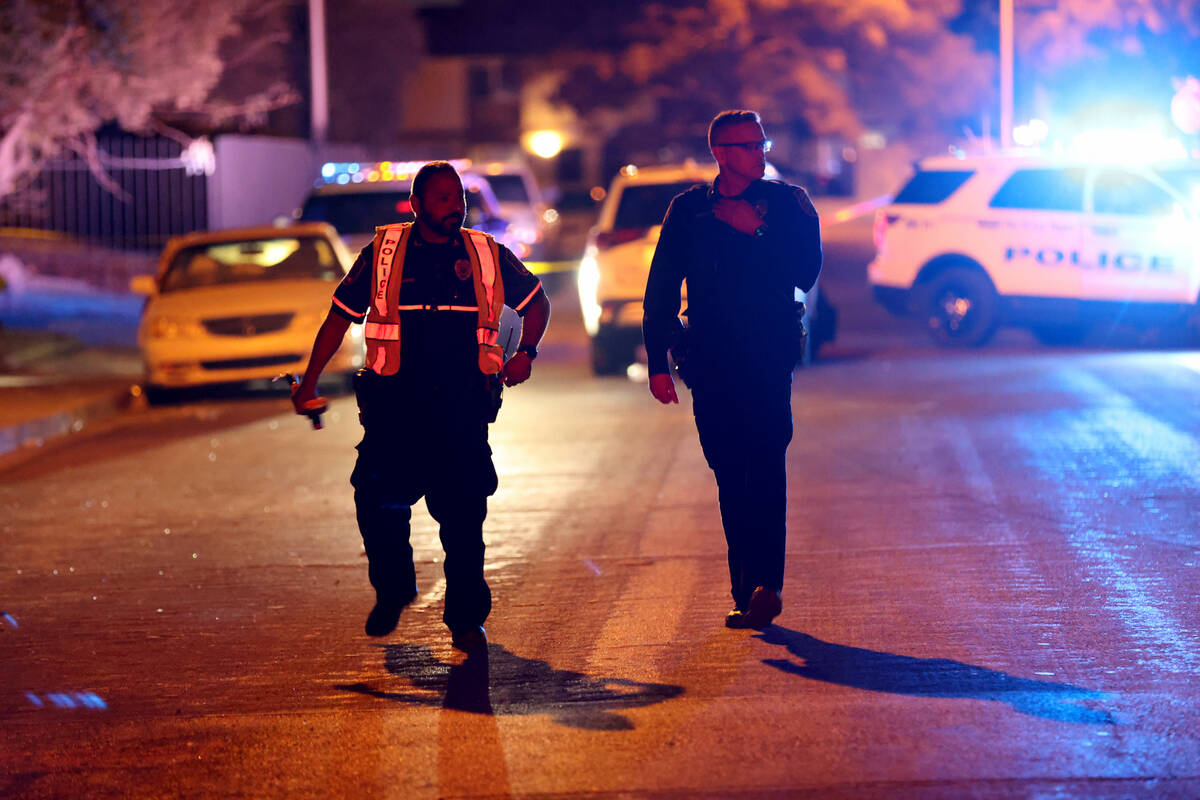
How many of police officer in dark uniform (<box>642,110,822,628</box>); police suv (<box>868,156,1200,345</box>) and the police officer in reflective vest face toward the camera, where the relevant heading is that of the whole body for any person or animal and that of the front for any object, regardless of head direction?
2

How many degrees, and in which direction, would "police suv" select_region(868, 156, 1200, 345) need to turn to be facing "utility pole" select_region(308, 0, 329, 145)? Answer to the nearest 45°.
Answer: approximately 135° to its left

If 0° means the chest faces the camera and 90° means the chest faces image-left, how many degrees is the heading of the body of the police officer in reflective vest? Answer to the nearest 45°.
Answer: approximately 0°

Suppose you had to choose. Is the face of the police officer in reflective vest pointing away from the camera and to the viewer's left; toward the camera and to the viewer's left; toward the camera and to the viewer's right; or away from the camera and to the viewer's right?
toward the camera and to the viewer's right

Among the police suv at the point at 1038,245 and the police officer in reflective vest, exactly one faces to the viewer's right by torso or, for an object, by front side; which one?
the police suv

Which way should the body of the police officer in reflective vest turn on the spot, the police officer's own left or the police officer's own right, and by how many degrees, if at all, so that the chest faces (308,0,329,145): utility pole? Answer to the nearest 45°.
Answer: approximately 180°

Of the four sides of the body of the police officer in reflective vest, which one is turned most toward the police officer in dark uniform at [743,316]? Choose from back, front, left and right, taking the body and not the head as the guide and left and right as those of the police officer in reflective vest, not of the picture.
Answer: left

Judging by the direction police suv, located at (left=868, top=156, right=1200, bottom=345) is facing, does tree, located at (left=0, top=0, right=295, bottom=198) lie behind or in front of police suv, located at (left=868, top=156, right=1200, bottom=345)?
behind

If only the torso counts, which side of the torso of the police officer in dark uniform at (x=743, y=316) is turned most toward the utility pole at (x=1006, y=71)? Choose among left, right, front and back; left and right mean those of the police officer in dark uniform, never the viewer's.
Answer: back

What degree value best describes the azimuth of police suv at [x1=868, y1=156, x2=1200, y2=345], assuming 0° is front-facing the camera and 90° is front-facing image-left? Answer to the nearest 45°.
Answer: approximately 270°

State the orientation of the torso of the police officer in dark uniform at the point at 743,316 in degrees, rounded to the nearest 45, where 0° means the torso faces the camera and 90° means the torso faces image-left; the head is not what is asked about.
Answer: approximately 0°

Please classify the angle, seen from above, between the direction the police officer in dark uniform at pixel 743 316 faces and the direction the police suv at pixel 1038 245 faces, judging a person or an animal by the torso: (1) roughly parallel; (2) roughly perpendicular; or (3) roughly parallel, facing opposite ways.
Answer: roughly perpendicular
